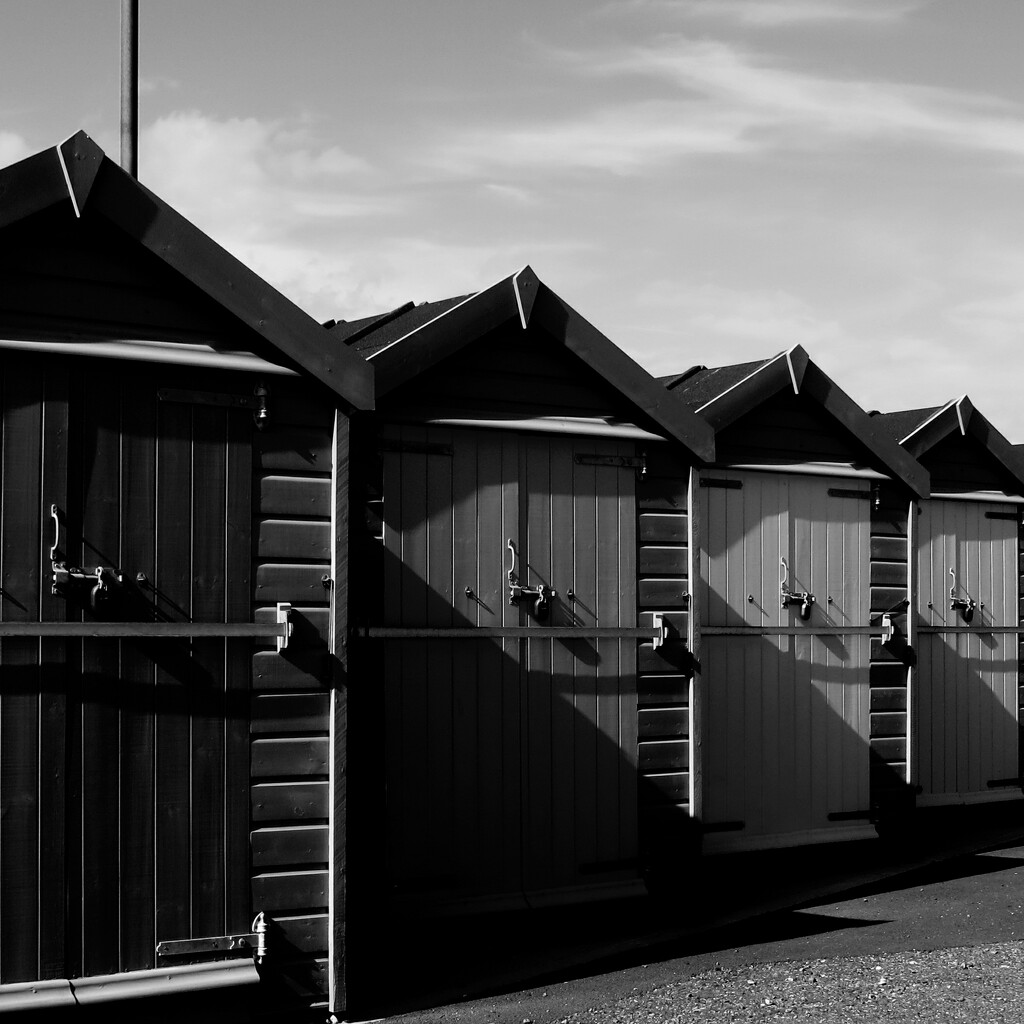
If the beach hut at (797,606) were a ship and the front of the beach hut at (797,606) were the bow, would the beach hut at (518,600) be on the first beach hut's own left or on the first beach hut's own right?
on the first beach hut's own right

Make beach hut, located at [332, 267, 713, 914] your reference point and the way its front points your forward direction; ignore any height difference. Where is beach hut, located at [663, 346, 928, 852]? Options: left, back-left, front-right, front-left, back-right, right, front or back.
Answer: left

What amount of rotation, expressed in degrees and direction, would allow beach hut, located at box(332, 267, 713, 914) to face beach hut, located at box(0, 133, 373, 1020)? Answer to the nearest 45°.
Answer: approximately 90° to its right

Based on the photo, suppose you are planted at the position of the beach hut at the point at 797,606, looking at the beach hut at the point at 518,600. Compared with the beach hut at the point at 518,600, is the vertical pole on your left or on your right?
right

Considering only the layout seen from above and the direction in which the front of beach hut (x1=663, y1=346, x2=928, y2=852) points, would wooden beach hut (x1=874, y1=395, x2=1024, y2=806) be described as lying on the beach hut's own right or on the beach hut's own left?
on the beach hut's own left

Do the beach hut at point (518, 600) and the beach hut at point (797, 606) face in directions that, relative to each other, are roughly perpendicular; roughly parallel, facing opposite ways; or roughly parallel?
roughly parallel

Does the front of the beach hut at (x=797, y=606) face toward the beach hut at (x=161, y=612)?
no

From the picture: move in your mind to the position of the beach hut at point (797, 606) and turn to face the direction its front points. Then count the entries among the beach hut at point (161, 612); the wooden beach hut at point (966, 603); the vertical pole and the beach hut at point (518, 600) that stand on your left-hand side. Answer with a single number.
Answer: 1

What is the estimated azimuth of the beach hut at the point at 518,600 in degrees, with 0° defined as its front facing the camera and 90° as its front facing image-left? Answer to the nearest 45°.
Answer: approximately 315°

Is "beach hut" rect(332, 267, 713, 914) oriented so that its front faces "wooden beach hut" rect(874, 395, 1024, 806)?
no

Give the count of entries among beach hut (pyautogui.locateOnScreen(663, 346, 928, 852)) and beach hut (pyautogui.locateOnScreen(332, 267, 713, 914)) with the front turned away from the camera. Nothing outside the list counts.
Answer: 0

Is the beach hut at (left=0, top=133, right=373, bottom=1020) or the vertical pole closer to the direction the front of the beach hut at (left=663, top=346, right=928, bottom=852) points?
the beach hut

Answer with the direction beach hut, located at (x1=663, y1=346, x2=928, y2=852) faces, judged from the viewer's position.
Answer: facing the viewer and to the right of the viewer

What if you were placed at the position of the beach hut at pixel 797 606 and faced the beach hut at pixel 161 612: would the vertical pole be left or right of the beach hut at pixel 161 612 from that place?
right

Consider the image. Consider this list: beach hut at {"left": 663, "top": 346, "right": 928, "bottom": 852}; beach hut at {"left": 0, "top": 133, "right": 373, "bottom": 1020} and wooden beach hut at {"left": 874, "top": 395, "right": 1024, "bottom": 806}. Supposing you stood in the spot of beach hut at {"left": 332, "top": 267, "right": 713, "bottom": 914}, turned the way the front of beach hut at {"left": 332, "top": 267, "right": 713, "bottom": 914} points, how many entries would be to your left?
2
